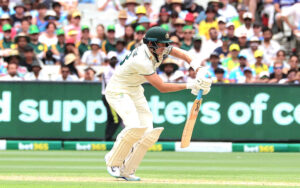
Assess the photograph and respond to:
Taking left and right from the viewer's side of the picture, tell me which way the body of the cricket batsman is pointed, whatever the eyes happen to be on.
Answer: facing to the right of the viewer
